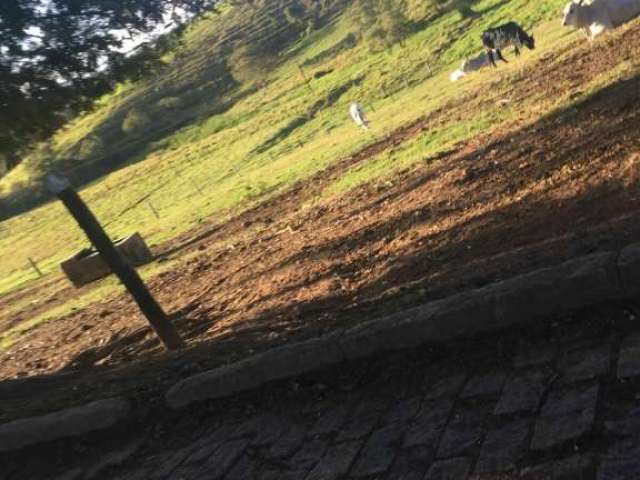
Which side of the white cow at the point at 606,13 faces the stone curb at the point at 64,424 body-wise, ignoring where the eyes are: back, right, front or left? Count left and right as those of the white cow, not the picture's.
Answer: left

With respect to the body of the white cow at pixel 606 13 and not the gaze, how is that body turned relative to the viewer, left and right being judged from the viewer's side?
facing to the left of the viewer

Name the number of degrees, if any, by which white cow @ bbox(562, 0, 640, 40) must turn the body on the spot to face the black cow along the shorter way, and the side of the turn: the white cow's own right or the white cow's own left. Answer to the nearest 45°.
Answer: approximately 45° to the white cow's own right

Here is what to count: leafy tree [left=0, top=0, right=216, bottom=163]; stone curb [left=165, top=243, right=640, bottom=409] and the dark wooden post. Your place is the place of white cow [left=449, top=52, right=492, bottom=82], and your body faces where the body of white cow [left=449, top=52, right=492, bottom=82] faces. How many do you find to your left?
3

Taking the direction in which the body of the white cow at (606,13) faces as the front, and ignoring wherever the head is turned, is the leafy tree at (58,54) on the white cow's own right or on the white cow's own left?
on the white cow's own left

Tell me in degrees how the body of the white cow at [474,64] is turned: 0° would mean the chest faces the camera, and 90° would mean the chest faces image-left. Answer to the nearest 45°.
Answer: approximately 90°

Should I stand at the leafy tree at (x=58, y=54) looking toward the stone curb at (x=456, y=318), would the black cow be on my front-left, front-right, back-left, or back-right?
back-left

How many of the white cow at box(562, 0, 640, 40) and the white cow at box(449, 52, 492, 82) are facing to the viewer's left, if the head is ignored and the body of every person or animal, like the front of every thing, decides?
2
